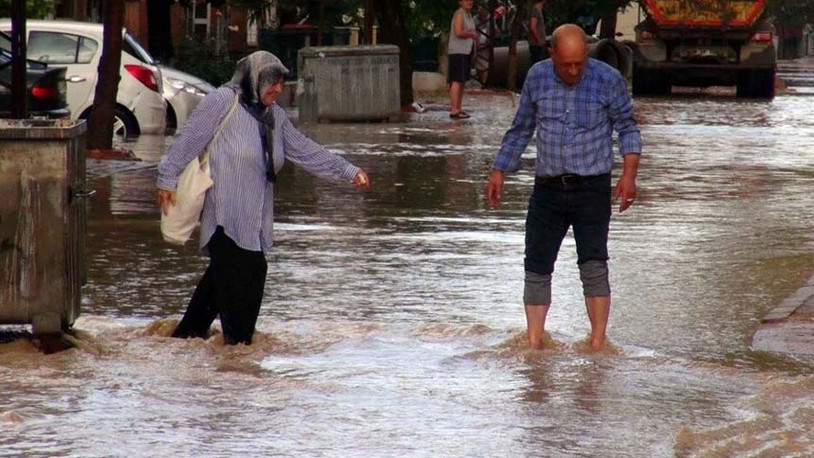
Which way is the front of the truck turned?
away from the camera

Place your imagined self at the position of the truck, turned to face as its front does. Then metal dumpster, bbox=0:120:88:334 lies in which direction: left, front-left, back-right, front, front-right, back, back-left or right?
back

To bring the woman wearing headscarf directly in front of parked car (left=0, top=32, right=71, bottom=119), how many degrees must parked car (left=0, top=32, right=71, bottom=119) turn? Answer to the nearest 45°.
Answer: approximately 135° to its left

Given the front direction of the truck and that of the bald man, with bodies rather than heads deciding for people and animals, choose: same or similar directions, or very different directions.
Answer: very different directions

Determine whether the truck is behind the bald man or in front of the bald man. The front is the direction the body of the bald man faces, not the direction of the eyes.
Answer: behind

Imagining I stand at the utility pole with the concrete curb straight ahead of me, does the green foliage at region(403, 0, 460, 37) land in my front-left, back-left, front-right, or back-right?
back-left

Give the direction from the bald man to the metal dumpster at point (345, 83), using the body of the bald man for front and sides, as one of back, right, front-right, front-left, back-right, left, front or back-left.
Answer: back

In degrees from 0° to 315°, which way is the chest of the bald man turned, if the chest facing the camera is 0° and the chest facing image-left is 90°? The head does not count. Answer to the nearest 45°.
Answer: approximately 0°

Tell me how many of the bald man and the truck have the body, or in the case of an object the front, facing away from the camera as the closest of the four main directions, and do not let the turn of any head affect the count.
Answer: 1
